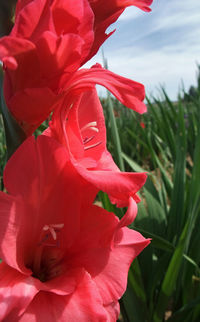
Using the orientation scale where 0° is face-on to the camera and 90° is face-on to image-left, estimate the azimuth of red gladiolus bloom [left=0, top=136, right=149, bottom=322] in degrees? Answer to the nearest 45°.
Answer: approximately 0°

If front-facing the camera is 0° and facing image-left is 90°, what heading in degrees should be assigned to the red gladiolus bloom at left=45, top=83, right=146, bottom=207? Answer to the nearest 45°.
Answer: approximately 315°
